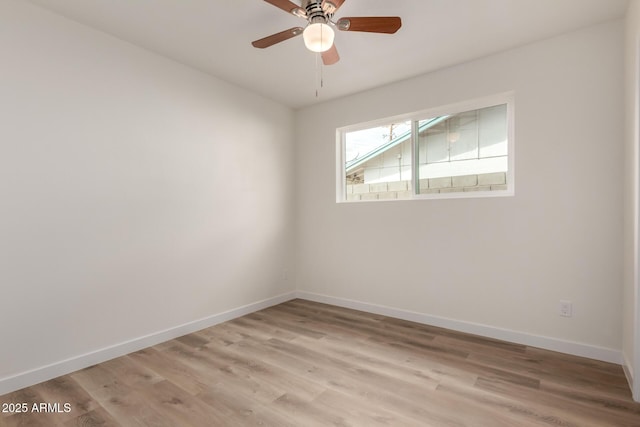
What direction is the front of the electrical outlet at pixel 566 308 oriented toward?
toward the camera

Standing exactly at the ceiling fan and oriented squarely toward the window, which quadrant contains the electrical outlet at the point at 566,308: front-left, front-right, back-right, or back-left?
front-right

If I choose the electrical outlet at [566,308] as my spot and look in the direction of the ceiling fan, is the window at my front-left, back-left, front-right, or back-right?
front-right

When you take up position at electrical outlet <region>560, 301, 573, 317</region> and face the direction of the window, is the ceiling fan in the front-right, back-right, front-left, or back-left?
front-left

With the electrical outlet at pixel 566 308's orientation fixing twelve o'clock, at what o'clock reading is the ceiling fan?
The ceiling fan is roughly at 1 o'clock from the electrical outlet.
